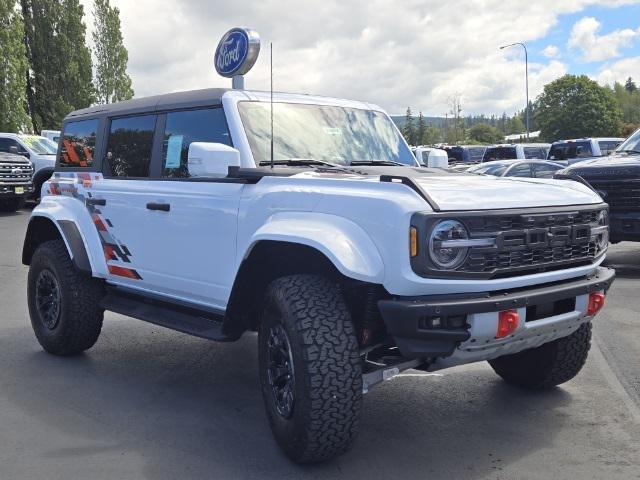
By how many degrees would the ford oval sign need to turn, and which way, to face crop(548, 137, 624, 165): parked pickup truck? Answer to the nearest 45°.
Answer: approximately 180°

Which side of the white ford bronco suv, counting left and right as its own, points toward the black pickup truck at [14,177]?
back

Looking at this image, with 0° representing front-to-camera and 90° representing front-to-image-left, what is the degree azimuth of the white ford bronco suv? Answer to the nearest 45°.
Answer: approximately 315°

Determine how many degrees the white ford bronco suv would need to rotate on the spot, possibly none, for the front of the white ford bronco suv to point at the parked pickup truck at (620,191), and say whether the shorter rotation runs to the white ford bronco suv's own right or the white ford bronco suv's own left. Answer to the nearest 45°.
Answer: approximately 90° to the white ford bronco suv's own left

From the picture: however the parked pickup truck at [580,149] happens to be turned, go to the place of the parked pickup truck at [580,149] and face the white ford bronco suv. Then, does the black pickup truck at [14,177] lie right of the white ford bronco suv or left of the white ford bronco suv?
right

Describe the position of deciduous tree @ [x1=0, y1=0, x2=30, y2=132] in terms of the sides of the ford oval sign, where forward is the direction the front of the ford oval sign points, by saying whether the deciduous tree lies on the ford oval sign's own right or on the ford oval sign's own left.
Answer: on the ford oval sign's own right
